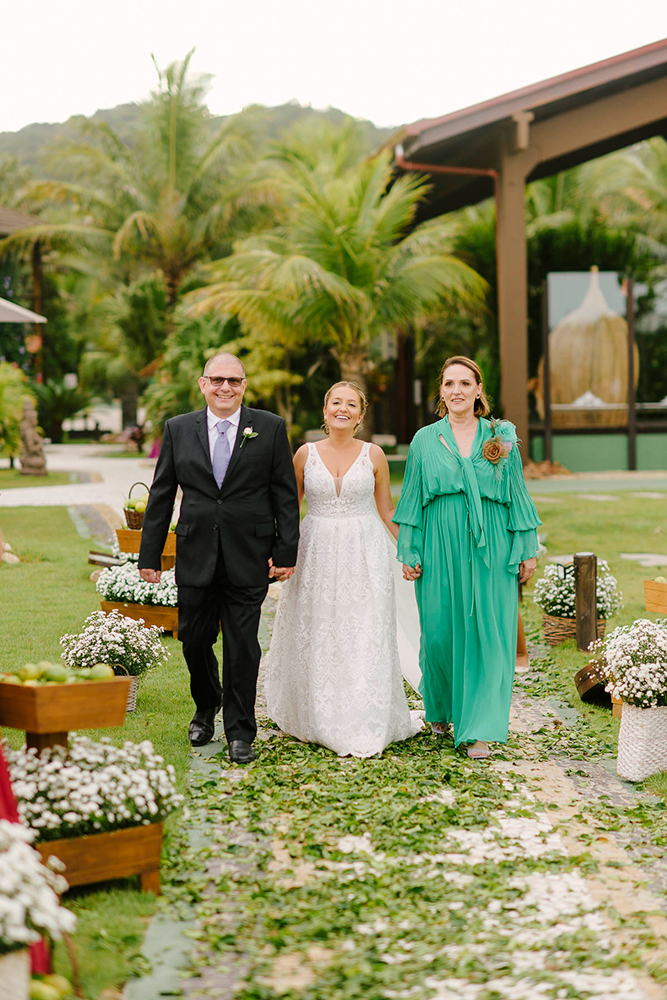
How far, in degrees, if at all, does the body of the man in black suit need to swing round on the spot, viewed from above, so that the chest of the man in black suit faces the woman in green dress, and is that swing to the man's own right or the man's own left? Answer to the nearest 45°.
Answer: approximately 90° to the man's own left

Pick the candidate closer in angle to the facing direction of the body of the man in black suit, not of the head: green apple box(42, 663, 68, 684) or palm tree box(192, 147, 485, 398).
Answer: the green apple

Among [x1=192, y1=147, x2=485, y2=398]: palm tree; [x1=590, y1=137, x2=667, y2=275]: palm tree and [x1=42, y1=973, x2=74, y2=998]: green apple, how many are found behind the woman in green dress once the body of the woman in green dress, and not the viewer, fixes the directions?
2

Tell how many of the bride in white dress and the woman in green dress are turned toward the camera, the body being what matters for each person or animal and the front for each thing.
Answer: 2

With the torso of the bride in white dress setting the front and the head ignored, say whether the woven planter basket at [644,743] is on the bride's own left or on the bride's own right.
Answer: on the bride's own left

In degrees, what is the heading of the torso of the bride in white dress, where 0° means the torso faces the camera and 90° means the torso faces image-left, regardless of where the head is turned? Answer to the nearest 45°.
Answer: approximately 0°

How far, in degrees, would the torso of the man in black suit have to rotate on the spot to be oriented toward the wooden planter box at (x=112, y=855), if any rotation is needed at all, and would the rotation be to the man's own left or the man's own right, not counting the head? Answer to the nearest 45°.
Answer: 0° — they already face it

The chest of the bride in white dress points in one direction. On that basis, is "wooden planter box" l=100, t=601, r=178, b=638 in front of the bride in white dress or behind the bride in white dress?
behind

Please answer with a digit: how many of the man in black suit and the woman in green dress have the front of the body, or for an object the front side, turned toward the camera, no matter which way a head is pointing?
2
